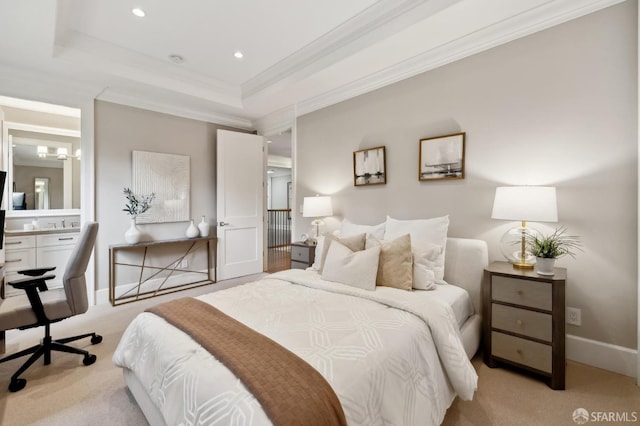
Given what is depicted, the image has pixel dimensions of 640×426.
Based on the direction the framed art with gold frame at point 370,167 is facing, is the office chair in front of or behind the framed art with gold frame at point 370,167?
in front

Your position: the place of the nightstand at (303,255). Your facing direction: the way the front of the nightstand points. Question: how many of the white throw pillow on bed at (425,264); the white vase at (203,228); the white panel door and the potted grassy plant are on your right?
2

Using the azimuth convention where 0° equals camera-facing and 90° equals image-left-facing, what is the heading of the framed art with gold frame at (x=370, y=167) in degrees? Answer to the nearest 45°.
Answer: approximately 45°

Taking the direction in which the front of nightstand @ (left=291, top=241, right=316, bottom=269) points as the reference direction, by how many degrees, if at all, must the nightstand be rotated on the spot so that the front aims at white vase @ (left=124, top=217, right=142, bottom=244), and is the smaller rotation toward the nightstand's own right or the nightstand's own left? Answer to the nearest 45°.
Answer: approximately 45° to the nightstand's own right

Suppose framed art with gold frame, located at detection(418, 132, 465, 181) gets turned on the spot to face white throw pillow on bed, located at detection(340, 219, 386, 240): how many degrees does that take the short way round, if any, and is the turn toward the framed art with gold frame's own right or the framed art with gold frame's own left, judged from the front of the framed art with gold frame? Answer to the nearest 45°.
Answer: approximately 45° to the framed art with gold frame's own right

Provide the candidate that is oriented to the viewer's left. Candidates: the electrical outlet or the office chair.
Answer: the office chair

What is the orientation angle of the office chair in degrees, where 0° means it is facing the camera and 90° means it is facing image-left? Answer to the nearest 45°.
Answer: approximately 90°

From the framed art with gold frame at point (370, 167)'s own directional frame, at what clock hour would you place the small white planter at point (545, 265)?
The small white planter is roughly at 9 o'clock from the framed art with gold frame.

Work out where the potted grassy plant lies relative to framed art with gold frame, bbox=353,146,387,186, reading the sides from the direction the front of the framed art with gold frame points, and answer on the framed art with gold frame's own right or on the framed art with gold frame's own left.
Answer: on the framed art with gold frame's own left

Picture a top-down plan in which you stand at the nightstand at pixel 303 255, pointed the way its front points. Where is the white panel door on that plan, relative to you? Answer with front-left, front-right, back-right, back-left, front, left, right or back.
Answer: right

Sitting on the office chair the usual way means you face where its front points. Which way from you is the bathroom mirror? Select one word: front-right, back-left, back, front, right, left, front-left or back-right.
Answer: right

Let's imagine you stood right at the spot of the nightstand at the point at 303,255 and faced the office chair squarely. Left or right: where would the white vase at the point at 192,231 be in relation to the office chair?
right

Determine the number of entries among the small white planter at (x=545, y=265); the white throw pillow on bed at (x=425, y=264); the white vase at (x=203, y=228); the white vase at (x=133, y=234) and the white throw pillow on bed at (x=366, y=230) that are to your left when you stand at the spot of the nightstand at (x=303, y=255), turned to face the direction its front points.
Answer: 3
